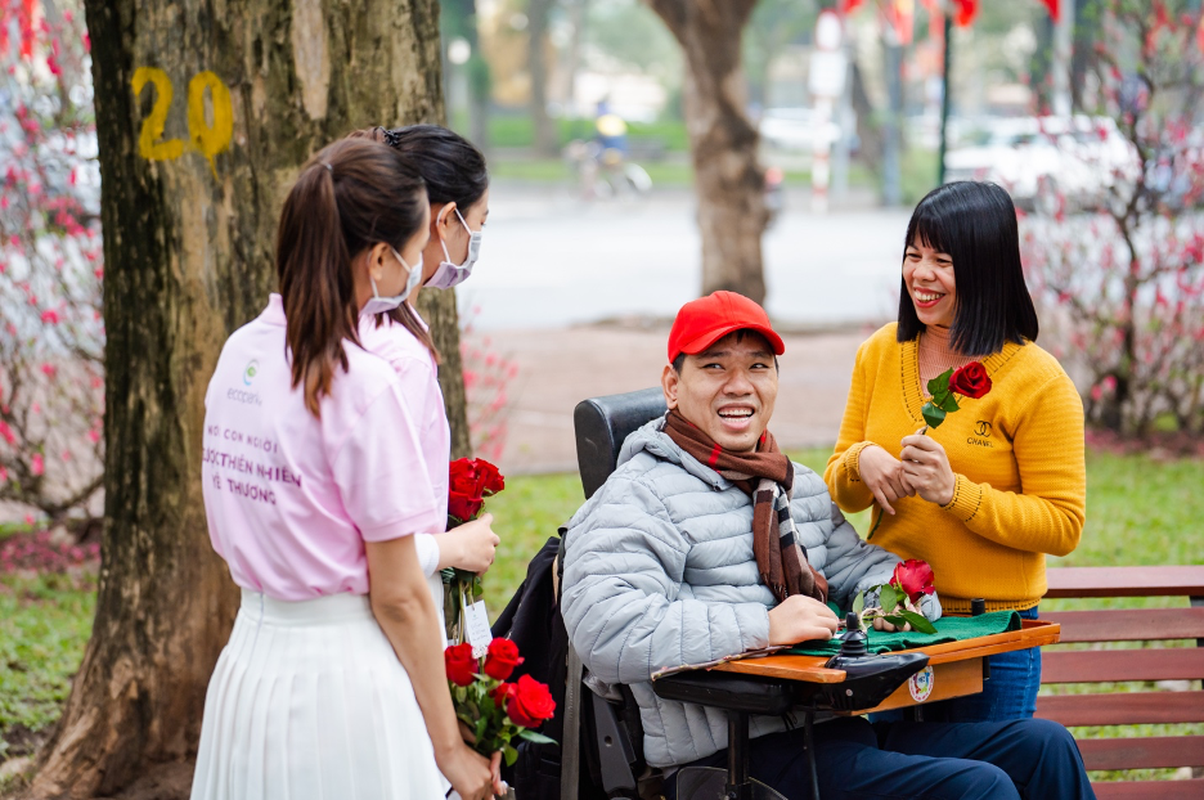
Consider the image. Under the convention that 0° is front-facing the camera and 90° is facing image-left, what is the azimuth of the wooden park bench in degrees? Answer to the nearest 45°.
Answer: approximately 0°

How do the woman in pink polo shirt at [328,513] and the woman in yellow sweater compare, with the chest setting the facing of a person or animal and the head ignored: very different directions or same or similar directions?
very different directions

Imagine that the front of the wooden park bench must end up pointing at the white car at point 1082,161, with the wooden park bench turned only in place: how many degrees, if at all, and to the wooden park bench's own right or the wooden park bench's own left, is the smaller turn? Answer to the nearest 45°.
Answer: approximately 180°

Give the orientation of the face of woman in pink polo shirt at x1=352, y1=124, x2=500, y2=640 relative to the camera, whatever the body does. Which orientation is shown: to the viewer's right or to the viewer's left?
to the viewer's right

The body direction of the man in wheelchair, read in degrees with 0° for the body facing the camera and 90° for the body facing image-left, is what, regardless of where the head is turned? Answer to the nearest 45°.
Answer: approximately 315°

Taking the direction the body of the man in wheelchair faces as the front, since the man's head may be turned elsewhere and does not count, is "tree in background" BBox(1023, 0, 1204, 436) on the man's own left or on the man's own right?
on the man's own left

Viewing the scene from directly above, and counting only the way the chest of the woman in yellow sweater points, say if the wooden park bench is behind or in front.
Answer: behind
